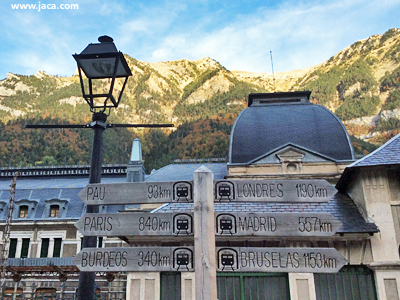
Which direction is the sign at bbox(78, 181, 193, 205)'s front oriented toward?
toward the camera

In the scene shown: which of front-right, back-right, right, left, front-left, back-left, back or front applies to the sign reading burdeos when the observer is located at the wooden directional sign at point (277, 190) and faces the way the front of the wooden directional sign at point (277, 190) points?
right

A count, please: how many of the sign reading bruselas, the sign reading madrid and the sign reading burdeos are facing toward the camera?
3

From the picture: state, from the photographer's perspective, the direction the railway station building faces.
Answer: facing the viewer

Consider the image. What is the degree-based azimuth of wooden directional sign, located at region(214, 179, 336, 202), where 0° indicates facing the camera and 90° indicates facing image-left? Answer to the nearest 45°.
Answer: approximately 0°

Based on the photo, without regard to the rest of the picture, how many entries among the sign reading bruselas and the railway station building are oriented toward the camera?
2

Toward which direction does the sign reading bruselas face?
toward the camera
